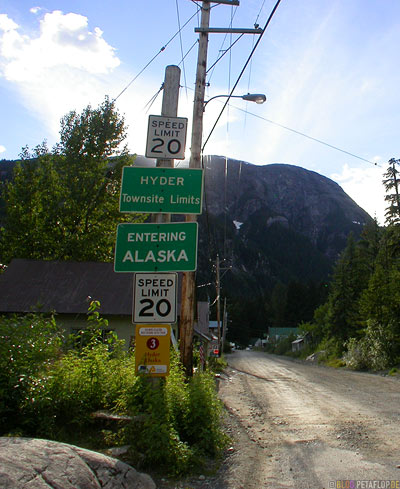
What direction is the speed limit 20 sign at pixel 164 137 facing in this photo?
toward the camera

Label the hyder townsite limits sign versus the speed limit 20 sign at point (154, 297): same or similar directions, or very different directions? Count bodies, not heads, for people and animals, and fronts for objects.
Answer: same or similar directions

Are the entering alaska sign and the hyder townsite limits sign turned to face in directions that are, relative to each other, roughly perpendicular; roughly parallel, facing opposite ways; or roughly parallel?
roughly parallel

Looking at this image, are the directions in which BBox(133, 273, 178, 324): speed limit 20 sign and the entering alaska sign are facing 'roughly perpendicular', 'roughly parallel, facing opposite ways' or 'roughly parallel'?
roughly parallel

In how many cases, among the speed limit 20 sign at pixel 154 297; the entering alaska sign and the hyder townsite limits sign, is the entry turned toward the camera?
3

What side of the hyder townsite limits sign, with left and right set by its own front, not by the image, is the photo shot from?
front

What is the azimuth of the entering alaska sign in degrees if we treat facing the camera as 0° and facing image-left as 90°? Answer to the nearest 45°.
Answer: approximately 0°

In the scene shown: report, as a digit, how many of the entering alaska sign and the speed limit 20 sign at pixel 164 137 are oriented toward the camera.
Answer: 2
